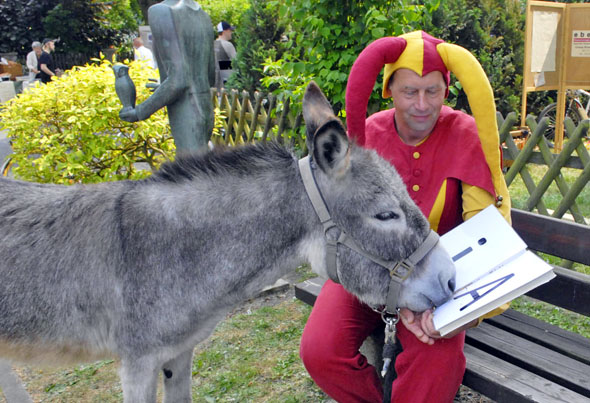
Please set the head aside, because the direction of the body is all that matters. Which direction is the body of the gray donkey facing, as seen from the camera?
to the viewer's right

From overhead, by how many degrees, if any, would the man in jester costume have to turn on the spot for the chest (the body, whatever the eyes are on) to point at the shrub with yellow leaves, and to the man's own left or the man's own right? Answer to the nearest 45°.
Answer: approximately 135° to the man's own right

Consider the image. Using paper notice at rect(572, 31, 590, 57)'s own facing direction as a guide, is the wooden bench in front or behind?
in front

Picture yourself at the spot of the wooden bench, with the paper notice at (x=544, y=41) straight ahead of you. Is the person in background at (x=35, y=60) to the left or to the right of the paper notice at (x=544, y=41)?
left

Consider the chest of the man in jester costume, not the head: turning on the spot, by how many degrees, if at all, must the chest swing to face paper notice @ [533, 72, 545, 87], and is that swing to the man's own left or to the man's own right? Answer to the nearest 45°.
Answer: approximately 180°

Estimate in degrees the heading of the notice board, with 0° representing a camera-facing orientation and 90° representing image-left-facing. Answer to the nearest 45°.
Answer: approximately 0°

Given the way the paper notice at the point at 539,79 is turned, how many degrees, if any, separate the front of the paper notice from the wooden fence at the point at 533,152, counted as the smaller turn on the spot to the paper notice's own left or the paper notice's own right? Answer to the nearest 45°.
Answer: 0° — it already faces it

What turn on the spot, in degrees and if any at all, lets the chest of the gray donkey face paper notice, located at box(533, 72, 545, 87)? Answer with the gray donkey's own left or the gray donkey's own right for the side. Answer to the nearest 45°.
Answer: approximately 45° to the gray donkey's own left

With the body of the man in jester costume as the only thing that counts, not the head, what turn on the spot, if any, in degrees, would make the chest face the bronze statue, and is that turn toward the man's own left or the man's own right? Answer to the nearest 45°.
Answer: approximately 135° to the man's own right

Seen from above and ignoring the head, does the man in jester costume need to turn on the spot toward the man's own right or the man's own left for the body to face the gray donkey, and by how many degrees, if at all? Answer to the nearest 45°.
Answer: approximately 45° to the man's own right

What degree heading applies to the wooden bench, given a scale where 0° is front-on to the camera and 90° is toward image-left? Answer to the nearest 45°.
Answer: approximately 45°

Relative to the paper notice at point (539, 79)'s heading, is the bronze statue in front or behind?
in front
